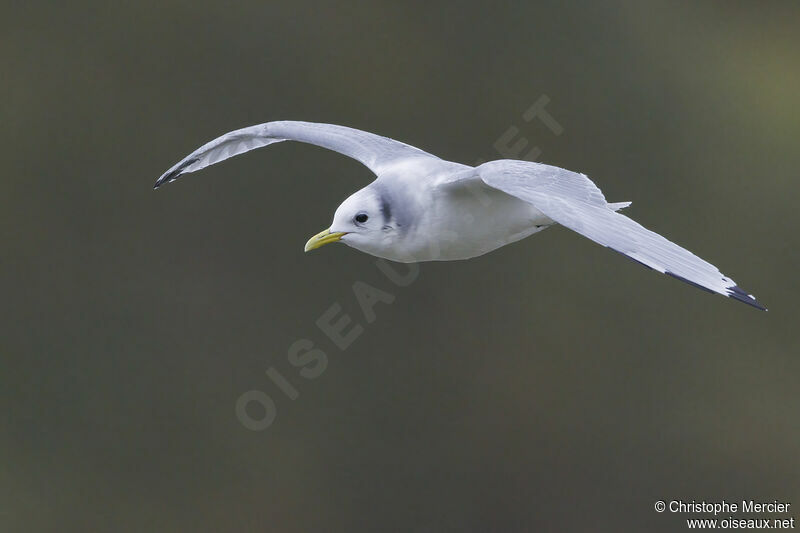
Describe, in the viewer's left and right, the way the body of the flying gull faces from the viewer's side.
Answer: facing the viewer and to the left of the viewer
